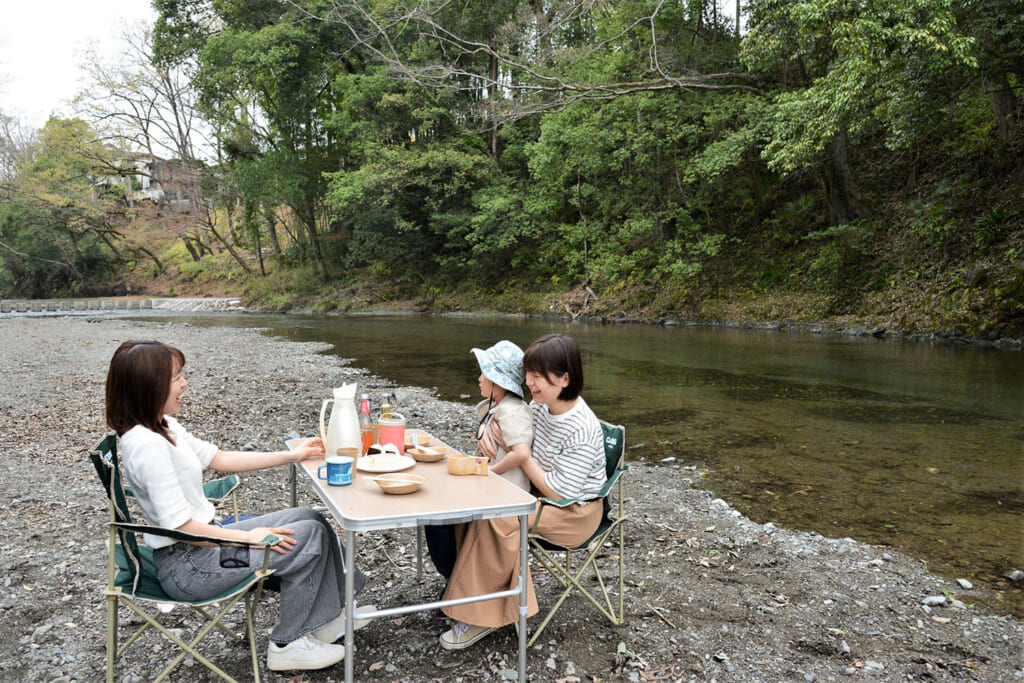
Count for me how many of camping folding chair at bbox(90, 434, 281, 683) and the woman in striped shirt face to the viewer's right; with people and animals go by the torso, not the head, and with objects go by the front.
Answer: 1

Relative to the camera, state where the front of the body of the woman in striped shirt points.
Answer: to the viewer's left

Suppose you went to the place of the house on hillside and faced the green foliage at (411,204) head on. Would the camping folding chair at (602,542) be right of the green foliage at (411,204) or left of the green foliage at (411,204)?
right

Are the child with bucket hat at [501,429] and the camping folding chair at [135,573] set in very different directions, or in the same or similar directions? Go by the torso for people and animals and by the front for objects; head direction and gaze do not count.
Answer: very different directions

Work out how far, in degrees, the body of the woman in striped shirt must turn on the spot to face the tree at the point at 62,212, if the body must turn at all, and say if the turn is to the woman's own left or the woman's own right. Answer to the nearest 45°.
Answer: approximately 45° to the woman's own right

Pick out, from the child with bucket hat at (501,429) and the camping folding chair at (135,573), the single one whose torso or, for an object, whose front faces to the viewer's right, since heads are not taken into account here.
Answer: the camping folding chair

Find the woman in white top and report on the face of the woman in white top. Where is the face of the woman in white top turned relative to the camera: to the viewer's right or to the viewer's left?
to the viewer's right

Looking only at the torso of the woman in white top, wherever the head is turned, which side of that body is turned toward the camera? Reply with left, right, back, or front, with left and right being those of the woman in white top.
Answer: right

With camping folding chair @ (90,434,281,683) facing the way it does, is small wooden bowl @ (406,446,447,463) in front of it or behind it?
in front

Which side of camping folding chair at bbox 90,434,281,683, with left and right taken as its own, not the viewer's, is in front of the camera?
right
